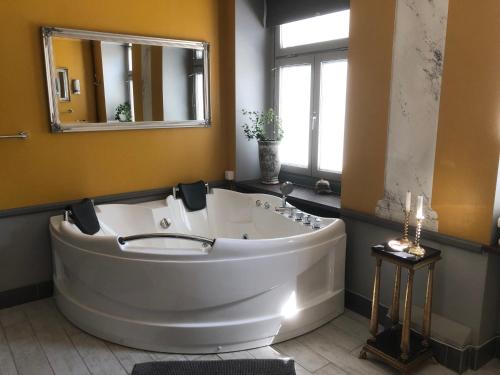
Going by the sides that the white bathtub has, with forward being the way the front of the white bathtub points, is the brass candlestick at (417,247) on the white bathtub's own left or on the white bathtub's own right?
on the white bathtub's own left

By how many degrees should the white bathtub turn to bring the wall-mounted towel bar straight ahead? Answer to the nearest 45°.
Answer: approximately 135° to its right

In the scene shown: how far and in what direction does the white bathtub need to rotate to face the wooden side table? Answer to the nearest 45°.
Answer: approximately 90° to its left

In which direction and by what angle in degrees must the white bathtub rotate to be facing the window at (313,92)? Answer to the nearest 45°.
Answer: approximately 135° to its left

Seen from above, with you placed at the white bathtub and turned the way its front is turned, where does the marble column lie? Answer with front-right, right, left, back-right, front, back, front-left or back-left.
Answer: left

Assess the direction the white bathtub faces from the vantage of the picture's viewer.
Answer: facing the viewer

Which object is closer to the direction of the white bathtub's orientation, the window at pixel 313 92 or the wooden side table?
the wooden side table
